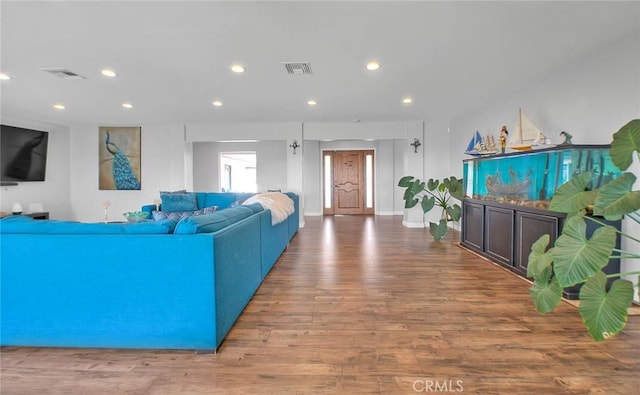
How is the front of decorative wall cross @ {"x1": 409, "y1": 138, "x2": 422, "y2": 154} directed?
toward the camera

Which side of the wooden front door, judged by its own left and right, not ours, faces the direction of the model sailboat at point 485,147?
front

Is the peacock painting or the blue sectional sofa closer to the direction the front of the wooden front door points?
the blue sectional sofa

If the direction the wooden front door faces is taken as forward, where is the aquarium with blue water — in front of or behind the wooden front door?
in front

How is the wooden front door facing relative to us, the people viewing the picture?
facing the viewer

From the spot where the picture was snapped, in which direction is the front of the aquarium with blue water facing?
facing the viewer and to the left of the viewer

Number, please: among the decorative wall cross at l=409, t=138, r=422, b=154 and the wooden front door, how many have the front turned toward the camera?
2

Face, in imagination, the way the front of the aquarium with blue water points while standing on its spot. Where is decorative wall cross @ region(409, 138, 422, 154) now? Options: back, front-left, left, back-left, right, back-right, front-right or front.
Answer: right

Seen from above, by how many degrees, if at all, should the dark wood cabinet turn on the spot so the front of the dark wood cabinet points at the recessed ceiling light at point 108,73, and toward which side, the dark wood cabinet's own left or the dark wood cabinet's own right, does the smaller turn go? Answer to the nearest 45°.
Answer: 0° — it already faces it

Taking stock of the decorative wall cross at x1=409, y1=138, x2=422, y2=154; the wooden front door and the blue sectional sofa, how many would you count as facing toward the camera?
2

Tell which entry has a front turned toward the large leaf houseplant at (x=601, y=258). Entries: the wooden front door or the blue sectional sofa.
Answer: the wooden front door

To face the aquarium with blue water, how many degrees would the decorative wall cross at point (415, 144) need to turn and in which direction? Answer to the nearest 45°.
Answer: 0° — it already faces it
